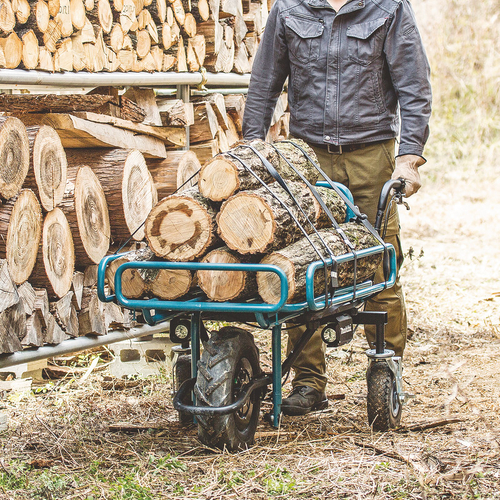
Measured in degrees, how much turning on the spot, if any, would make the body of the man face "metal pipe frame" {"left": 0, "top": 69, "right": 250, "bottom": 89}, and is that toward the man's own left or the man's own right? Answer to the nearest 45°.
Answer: approximately 90° to the man's own right

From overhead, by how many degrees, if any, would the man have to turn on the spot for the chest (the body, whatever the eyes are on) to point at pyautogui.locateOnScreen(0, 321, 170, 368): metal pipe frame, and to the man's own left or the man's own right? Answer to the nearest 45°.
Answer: approximately 90° to the man's own right

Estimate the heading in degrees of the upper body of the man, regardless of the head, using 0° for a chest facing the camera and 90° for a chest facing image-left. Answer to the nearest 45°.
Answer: approximately 0°

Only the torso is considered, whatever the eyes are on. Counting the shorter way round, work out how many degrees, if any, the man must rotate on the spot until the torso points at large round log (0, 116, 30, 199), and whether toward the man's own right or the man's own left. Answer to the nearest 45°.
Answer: approximately 90° to the man's own right

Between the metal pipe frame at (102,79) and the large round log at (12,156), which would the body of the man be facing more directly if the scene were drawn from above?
the large round log

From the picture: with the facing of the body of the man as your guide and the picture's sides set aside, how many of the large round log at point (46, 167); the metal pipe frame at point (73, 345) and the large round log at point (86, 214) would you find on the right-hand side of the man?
3

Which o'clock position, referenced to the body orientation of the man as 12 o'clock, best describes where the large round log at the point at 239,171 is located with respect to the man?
The large round log is roughly at 1 o'clock from the man.

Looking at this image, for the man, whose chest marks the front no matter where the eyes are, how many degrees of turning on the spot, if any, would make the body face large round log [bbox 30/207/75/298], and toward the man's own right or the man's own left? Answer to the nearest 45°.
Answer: approximately 90° to the man's own right

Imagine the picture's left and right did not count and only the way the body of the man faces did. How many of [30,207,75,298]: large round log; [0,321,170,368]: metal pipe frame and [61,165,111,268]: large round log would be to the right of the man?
3
